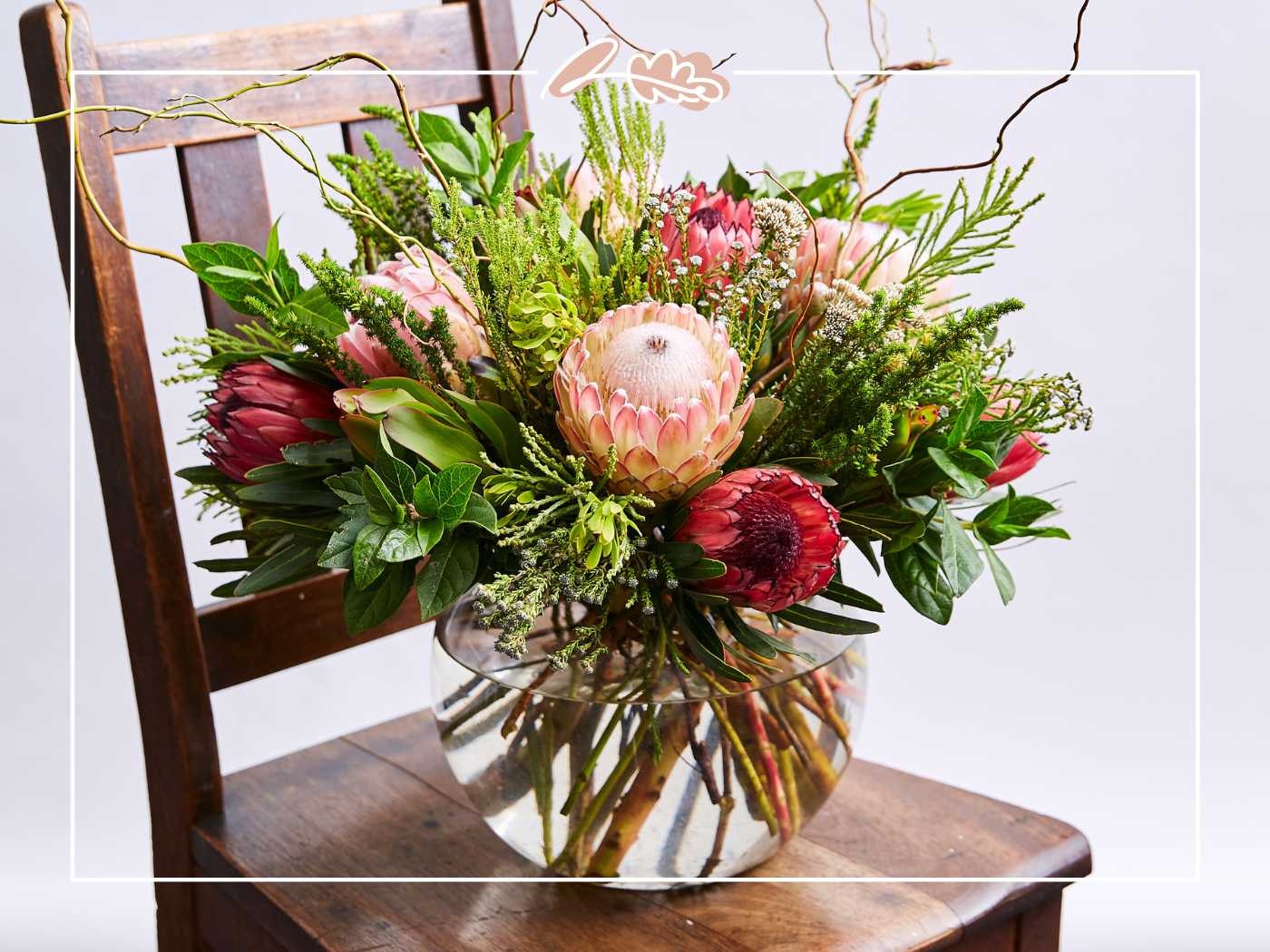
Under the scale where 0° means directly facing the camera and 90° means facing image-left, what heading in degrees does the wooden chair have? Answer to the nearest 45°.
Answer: approximately 315°
